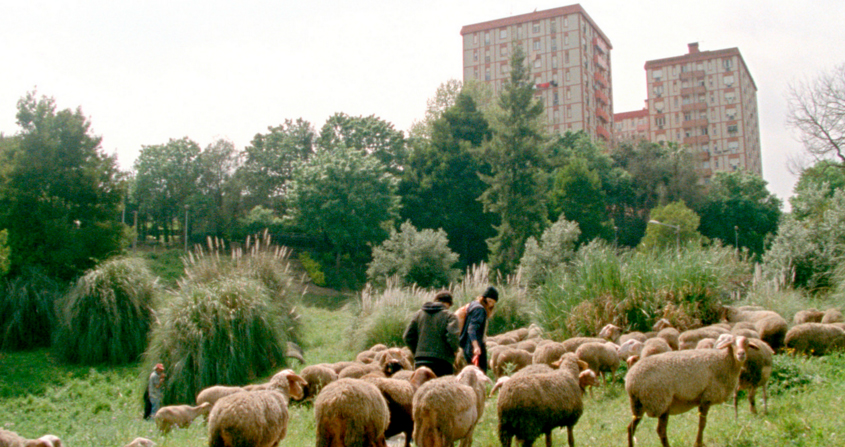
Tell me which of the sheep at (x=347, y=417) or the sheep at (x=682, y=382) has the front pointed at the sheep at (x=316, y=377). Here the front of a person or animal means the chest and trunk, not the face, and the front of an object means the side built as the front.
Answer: the sheep at (x=347, y=417)

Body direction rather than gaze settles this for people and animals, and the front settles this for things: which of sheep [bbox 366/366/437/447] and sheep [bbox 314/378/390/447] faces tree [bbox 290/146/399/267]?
sheep [bbox 314/378/390/447]

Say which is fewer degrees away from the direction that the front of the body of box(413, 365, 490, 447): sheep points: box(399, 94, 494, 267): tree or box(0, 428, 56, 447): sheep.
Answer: the tree
